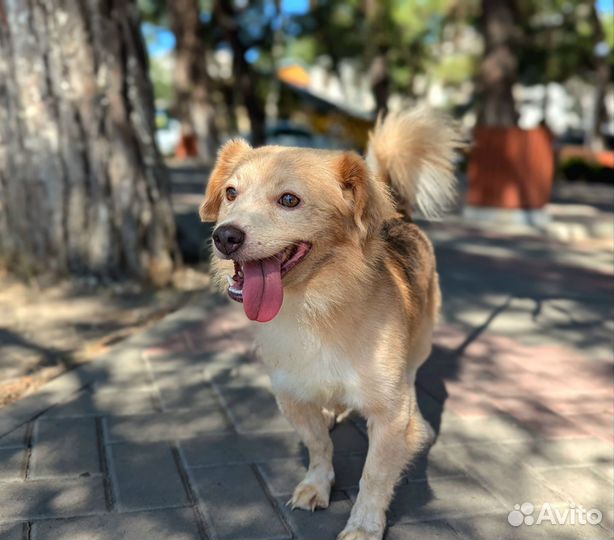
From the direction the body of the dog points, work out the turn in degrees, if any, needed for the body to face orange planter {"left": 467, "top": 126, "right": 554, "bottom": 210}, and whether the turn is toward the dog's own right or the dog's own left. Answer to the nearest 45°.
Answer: approximately 135° to the dog's own right

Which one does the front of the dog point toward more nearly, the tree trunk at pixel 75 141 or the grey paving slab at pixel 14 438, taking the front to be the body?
the grey paving slab

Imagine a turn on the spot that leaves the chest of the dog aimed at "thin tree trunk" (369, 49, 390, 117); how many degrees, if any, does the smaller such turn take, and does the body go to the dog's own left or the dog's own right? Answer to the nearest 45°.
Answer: approximately 135° to the dog's own right

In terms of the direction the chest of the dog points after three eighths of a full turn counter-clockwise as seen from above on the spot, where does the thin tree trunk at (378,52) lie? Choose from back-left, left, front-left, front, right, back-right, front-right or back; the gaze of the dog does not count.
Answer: left

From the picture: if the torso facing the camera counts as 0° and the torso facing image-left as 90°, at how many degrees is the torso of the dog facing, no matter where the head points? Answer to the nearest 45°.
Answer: approximately 45°

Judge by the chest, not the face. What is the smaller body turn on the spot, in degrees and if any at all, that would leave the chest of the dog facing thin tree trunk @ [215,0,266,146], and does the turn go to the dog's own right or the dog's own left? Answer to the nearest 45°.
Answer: approximately 135° to the dog's own right

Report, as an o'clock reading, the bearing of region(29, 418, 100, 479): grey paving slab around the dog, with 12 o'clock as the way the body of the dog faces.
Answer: The grey paving slab is roughly at 2 o'clock from the dog.

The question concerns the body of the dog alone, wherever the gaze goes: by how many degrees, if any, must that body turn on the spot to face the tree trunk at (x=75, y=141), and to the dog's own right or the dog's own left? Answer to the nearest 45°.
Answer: approximately 90° to the dog's own right

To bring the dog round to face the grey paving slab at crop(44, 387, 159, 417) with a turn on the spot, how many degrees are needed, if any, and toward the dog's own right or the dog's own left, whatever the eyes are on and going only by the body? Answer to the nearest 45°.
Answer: approximately 90° to the dog's own right

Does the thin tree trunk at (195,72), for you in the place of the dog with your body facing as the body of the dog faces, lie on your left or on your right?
on your right

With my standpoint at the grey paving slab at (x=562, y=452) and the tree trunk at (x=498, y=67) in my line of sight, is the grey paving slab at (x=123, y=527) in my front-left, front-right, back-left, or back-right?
back-left

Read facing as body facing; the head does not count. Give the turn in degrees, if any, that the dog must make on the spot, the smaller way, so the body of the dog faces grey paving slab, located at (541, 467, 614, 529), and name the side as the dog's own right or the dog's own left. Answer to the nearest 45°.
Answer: approximately 135° to the dog's own left
